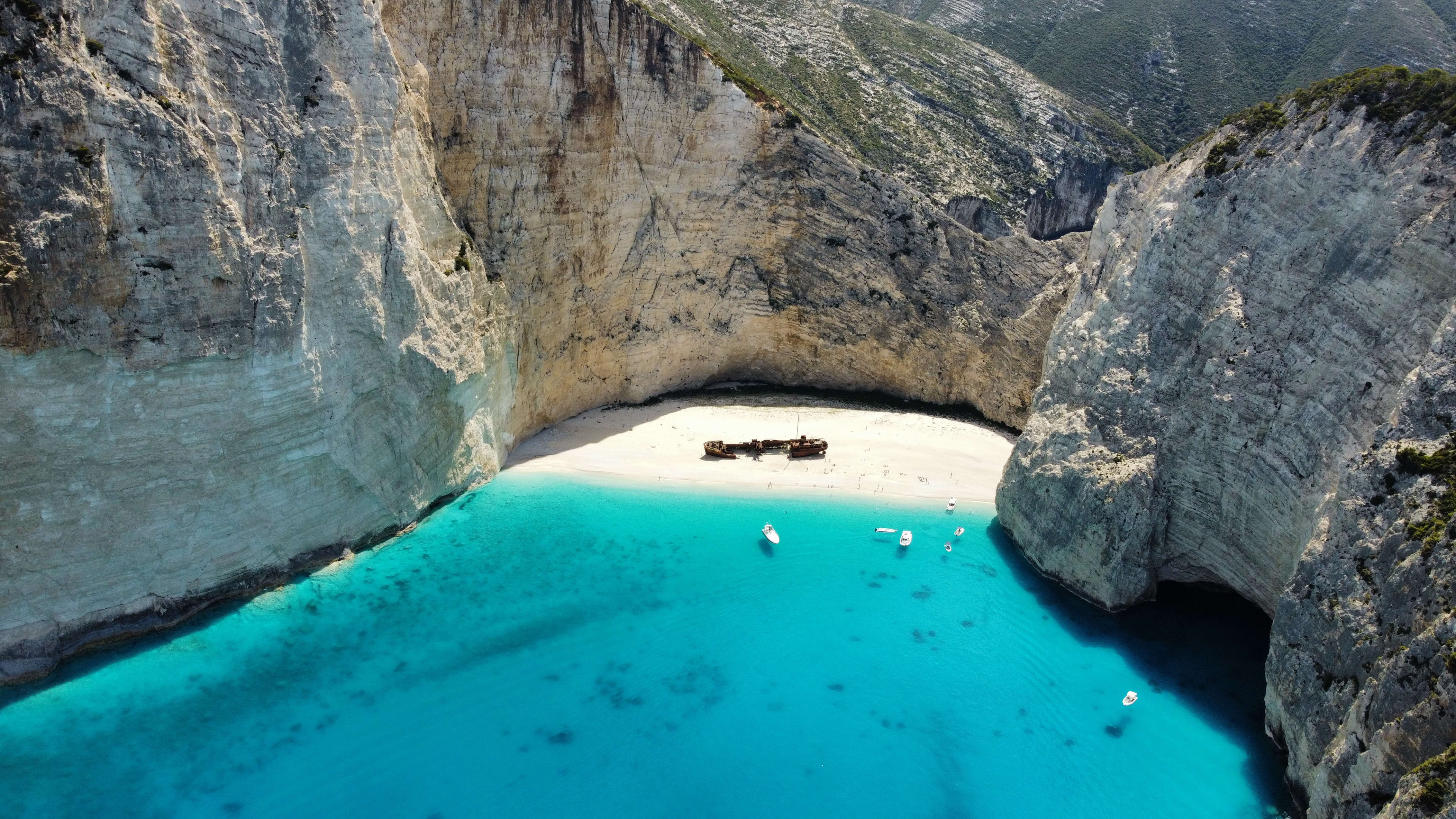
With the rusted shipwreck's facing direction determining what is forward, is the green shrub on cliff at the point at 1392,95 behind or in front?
behind

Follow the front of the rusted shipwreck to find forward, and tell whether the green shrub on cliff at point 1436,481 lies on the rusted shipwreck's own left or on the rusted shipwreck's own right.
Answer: on the rusted shipwreck's own left

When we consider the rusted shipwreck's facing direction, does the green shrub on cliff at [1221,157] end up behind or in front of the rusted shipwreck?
behind

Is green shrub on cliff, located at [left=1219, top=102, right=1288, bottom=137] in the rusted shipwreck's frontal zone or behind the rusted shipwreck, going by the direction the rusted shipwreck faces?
behind

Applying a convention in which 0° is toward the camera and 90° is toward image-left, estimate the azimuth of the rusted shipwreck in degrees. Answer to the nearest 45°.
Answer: approximately 90°

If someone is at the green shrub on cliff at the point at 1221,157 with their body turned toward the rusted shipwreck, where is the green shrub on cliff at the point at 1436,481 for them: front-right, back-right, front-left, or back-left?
back-left

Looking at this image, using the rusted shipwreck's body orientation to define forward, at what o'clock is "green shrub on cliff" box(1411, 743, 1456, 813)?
The green shrub on cliff is roughly at 8 o'clock from the rusted shipwreck.
